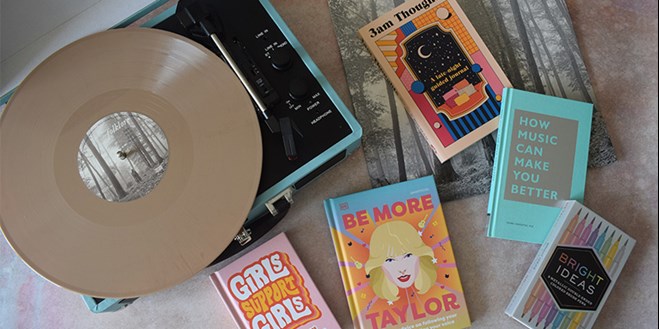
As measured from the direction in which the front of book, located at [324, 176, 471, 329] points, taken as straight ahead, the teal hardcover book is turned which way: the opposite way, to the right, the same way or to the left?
the same way

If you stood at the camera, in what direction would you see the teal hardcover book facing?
facing the viewer

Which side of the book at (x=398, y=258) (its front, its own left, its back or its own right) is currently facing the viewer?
front

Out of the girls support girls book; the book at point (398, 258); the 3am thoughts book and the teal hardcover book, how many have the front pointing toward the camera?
4

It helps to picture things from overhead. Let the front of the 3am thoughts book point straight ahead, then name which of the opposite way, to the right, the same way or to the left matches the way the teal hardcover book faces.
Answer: the same way

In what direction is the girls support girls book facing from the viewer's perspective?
toward the camera

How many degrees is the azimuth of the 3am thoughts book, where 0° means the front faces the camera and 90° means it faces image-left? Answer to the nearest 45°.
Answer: approximately 0°
